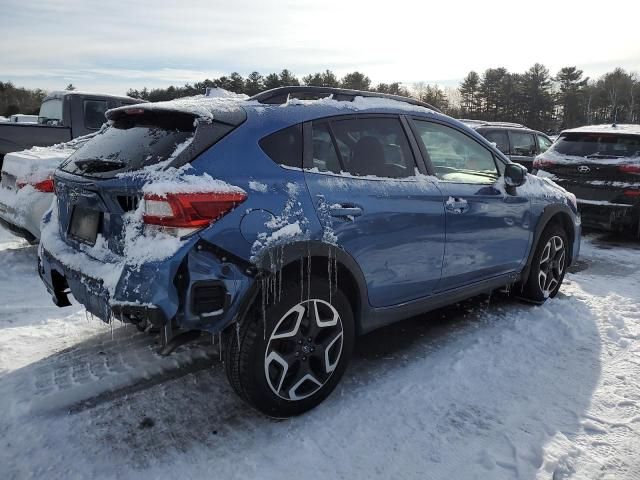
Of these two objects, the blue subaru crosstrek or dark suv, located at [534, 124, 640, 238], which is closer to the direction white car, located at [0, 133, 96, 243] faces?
the dark suv

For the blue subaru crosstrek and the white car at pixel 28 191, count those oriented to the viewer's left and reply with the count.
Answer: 0

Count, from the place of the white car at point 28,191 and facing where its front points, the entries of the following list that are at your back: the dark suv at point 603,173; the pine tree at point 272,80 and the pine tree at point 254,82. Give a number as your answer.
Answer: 0

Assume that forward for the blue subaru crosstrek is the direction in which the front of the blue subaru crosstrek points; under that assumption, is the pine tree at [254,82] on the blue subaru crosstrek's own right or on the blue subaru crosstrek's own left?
on the blue subaru crosstrek's own left

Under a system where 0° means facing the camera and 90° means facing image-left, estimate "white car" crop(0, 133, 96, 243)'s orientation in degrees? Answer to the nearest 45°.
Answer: approximately 225°

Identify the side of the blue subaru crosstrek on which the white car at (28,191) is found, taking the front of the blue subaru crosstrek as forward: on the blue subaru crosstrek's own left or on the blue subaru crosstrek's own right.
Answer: on the blue subaru crosstrek's own left

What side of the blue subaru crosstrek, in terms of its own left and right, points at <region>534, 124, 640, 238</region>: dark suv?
front

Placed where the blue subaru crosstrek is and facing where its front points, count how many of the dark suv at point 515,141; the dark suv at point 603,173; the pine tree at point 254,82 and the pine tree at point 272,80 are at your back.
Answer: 0

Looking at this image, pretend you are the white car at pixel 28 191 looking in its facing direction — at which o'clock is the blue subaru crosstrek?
The blue subaru crosstrek is roughly at 4 o'clock from the white car.

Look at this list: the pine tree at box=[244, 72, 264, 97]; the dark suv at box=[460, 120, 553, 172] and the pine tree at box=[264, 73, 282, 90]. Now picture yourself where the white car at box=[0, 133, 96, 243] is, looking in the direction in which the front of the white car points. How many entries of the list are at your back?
0

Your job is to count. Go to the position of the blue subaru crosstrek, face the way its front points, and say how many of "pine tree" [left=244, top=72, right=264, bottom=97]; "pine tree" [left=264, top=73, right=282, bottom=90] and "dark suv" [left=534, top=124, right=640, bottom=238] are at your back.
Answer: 0

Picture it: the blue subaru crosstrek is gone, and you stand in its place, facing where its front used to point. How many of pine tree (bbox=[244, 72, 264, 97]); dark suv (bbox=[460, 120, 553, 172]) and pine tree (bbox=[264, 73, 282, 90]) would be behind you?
0

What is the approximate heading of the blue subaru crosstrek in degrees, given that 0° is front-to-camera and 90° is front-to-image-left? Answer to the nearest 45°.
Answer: approximately 225°

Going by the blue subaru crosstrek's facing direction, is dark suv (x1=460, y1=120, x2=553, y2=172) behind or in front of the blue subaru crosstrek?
in front
